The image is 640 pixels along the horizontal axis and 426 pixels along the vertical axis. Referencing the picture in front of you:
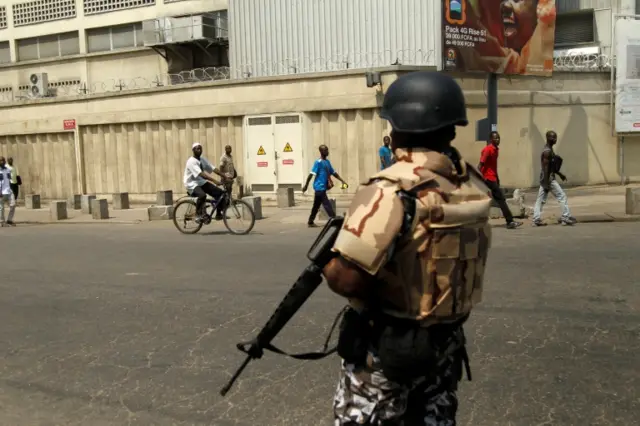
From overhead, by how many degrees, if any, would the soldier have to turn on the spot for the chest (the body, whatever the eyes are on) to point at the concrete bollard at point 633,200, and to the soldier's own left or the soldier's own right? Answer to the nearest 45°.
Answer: approximately 45° to the soldier's own right

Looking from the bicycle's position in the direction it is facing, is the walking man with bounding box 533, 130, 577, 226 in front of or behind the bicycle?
in front

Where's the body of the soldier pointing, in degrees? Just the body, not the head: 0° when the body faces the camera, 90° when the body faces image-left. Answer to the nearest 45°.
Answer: approximately 135°

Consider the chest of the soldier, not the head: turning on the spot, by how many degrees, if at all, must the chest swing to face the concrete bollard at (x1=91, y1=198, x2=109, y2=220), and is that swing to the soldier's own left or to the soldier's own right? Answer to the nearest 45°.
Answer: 0° — they already face it

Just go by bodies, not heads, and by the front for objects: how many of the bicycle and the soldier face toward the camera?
0

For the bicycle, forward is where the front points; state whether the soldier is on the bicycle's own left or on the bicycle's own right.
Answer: on the bicycle's own right

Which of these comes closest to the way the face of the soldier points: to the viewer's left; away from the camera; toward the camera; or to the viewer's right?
away from the camera

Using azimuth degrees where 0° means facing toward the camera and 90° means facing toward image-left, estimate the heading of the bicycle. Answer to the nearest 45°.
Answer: approximately 270°
